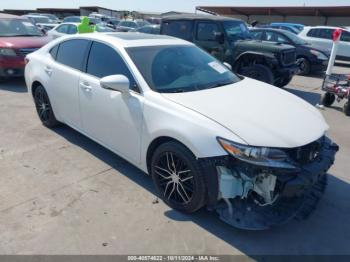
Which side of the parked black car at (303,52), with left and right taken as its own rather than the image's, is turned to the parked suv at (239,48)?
right

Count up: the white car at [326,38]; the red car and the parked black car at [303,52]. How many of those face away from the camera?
0

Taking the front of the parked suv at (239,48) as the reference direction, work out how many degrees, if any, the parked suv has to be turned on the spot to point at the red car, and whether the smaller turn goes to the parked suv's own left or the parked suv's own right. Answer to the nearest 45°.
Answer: approximately 135° to the parked suv's own right

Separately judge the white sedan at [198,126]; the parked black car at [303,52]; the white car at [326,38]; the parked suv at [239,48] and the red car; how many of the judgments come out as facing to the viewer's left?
0

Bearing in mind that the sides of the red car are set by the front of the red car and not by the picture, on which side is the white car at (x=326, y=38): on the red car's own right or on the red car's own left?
on the red car's own left

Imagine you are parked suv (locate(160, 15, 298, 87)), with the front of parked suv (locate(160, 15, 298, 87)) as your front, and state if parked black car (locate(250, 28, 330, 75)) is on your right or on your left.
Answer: on your left

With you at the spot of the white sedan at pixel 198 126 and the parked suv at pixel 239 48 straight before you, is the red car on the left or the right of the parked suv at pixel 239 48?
left

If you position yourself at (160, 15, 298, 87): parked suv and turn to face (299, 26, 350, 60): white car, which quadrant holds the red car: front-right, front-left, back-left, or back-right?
back-left

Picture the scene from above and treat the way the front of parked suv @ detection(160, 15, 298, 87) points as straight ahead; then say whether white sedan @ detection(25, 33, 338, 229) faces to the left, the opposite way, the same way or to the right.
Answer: the same way

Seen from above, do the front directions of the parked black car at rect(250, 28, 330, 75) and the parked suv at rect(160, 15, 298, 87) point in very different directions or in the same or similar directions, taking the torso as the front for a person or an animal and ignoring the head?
same or similar directions

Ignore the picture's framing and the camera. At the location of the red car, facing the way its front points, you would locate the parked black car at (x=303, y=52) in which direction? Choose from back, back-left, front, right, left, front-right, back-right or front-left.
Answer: front-left

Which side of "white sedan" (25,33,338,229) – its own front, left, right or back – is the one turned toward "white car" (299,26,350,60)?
left

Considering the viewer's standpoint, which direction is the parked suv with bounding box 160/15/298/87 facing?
facing the viewer and to the right of the viewer

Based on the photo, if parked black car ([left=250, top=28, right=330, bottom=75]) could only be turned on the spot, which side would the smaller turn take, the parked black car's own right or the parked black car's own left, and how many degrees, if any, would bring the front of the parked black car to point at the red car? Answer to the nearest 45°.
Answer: approximately 90° to the parked black car's own right

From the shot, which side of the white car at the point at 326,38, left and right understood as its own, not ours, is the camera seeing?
right

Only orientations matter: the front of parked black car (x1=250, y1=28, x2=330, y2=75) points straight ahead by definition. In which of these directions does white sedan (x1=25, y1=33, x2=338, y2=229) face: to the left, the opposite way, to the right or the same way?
the same way
